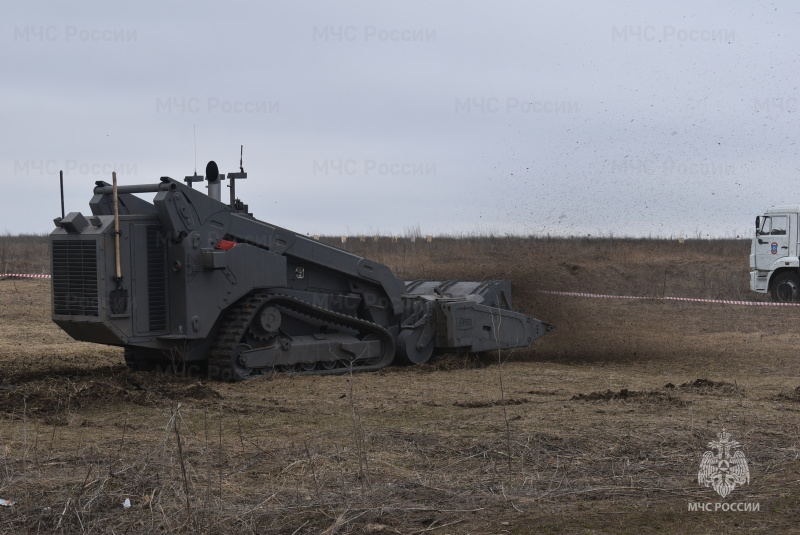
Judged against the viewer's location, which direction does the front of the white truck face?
facing to the left of the viewer

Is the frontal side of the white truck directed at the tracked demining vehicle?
no

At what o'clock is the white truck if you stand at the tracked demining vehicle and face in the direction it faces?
The white truck is roughly at 12 o'clock from the tracked demining vehicle.

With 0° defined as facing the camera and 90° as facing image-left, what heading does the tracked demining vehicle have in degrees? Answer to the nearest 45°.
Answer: approximately 225°

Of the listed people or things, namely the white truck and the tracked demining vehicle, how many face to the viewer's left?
1
